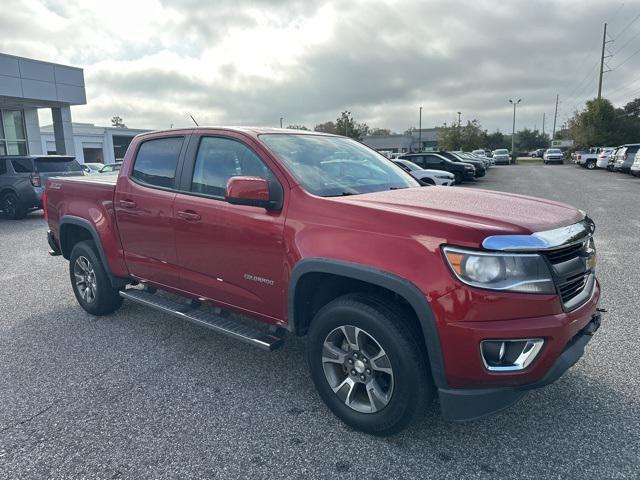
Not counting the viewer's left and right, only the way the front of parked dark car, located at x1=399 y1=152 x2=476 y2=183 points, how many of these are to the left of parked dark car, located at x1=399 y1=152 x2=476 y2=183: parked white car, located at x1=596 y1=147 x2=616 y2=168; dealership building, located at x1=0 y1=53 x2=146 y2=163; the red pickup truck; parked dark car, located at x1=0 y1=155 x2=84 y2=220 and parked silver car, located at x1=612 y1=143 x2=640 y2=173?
2

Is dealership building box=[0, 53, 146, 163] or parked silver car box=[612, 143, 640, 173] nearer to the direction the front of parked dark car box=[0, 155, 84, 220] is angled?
the dealership building

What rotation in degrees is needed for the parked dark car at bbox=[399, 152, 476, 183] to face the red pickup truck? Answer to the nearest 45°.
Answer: approximately 45° to its right

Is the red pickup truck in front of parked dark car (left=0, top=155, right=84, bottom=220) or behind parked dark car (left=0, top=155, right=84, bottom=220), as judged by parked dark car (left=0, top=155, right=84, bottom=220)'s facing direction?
behind

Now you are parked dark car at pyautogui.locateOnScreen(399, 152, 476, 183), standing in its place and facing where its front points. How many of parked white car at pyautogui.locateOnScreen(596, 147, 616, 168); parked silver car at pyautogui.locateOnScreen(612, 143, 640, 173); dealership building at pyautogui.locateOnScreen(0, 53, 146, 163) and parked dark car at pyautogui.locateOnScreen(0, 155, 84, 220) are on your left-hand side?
2

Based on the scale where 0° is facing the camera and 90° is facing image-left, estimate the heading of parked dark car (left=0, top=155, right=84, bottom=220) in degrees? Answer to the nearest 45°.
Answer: approximately 135°

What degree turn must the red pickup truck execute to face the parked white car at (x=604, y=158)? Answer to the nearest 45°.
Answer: approximately 90° to its left

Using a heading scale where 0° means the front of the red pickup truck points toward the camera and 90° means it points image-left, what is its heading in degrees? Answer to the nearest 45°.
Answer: approximately 315°

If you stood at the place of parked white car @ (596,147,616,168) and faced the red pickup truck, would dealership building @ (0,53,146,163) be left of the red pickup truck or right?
right

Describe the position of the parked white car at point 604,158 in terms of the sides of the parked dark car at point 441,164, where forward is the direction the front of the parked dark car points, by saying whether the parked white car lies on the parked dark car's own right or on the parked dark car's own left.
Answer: on the parked dark car's own left

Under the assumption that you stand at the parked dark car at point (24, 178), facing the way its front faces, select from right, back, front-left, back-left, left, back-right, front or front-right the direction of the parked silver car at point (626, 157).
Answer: back-right

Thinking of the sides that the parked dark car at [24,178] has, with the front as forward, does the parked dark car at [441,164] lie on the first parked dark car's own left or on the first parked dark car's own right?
on the first parked dark car's own right
